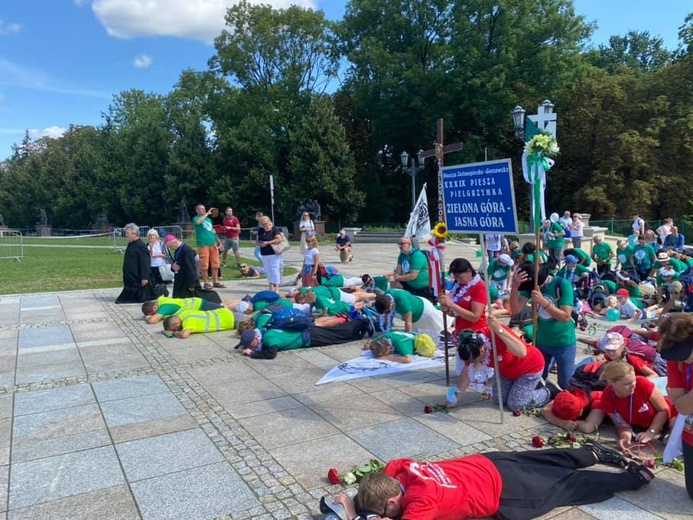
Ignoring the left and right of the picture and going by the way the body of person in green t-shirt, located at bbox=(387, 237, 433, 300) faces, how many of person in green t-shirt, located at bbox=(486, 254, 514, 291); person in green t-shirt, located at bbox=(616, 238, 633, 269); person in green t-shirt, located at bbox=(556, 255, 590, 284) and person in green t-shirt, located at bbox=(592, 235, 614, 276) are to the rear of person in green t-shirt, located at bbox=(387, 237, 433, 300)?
4

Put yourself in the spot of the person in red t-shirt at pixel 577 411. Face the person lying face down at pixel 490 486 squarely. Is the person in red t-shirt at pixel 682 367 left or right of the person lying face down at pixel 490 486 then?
left

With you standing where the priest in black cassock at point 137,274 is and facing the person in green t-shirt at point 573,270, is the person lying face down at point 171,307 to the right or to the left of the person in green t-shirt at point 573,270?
right

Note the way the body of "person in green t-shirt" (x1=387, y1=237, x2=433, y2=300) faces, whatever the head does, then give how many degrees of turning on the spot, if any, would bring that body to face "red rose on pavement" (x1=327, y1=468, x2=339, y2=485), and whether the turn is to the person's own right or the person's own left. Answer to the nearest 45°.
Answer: approximately 45° to the person's own left

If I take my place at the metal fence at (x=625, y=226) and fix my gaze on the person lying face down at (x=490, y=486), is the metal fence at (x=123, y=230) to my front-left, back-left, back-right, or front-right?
front-right

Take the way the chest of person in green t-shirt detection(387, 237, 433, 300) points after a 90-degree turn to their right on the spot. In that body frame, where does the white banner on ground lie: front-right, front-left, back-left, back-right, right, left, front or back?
back-left

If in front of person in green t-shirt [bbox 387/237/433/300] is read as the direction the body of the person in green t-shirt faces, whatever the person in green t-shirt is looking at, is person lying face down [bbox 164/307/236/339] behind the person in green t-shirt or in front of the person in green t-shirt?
in front

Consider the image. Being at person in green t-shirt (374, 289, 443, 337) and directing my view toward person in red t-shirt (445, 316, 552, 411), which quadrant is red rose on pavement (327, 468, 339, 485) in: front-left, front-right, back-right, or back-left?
front-right

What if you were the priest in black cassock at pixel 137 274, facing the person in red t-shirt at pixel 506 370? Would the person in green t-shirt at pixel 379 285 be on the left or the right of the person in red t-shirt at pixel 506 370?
left

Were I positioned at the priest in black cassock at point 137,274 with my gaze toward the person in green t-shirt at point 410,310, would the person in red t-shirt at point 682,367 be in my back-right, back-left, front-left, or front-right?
front-right

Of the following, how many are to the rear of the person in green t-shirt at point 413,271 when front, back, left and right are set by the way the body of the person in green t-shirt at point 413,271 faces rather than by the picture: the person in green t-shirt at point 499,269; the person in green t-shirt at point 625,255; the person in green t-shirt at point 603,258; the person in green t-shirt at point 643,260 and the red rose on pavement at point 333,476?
4

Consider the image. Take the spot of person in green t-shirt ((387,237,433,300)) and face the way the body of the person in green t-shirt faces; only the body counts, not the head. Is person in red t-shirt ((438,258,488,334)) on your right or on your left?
on your left

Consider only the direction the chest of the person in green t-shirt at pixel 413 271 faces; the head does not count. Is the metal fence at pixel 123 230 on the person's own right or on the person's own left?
on the person's own right

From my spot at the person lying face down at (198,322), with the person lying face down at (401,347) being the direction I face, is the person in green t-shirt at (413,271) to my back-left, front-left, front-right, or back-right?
front-left

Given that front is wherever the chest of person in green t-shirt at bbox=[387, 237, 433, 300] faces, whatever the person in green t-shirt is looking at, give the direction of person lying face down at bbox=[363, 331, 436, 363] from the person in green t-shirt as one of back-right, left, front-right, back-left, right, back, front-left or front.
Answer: front-left

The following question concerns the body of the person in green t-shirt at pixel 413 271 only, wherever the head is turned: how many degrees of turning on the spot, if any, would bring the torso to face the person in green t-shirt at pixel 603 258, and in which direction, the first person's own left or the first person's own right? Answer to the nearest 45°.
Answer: approximately 180°
